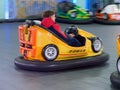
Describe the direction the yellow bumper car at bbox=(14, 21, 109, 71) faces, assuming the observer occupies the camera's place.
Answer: facing away from the viewer and to the right of the viewer

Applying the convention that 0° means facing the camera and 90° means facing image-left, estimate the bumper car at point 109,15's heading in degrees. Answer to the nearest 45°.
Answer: approximately 45°

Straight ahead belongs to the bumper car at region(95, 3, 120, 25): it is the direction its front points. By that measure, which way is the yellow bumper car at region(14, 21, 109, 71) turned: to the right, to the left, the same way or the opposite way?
the opposite way

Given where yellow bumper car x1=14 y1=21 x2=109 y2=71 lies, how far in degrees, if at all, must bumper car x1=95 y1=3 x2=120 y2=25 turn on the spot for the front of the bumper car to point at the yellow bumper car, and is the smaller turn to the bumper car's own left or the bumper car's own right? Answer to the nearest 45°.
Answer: approximately 45° to the bumper car's own left

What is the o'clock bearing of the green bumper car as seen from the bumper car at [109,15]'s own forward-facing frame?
The green bumper car is roughly at 1 o'clock from the bumper car.
